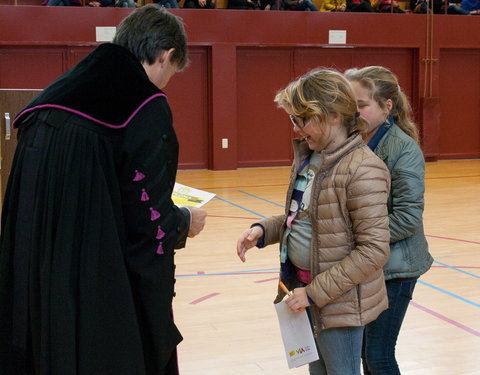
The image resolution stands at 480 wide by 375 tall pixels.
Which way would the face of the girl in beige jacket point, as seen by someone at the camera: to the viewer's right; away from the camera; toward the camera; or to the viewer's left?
to the viewer's left

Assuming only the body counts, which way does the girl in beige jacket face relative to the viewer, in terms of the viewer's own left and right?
facing the viewer and to the left of the viewer

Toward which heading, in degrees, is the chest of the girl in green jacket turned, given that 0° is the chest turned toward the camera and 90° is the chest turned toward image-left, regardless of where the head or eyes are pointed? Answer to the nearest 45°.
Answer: approximately 90°

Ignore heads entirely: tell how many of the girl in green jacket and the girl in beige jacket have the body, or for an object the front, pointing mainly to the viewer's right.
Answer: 0

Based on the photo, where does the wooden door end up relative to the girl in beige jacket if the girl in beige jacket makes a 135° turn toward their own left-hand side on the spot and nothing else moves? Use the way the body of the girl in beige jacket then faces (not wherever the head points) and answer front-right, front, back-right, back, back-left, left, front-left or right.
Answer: back-left
